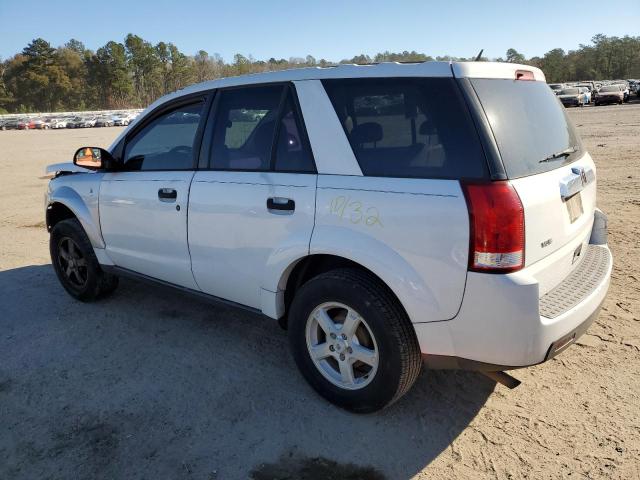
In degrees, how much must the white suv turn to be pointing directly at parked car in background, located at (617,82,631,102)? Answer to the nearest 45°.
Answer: approximately 90° to its right

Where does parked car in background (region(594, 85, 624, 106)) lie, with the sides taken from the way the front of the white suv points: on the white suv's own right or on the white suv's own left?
on the white suv's own right

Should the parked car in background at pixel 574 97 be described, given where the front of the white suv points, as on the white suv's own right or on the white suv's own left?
on the white suv's own right

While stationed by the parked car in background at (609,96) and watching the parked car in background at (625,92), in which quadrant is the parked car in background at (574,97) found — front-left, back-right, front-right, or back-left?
back-left

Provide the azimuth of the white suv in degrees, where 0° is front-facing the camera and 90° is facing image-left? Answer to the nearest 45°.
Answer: approximately 135°
